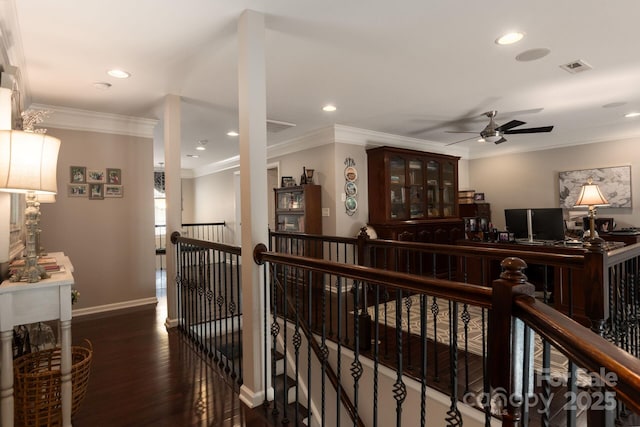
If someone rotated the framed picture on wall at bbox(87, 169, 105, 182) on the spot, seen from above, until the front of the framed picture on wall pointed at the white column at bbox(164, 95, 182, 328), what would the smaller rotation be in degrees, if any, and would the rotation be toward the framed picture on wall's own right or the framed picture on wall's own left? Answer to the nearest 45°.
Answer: approximately 45° to the framed picture on wall's own left

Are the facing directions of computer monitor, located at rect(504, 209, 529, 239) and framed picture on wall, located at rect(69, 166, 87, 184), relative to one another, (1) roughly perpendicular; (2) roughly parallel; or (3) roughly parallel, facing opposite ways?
roughly perpendicular

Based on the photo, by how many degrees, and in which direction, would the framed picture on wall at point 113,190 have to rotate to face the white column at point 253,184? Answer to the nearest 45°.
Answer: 0° — it already faces it

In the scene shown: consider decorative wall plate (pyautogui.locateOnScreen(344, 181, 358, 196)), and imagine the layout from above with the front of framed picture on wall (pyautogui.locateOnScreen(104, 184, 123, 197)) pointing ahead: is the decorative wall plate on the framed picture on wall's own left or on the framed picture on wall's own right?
on the framed picture on wall's own left

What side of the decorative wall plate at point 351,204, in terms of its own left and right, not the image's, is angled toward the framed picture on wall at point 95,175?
right
